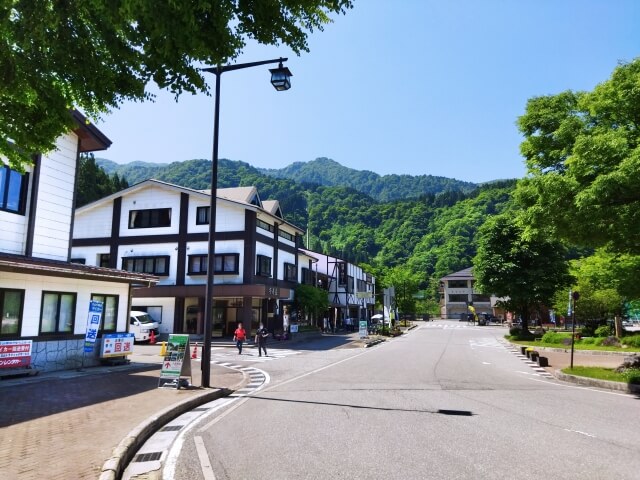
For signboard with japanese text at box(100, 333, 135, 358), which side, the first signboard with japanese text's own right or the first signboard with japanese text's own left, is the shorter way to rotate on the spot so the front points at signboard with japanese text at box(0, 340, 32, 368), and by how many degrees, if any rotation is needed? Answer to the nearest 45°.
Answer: approximately 45° to the first signboard with japanese text's own right

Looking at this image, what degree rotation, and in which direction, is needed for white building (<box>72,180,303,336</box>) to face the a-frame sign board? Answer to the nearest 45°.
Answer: approximately 45° to its right

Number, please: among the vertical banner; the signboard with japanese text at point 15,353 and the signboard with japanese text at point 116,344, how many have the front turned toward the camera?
3

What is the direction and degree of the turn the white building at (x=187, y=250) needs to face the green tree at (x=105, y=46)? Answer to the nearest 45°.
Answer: approximately 45° to its right

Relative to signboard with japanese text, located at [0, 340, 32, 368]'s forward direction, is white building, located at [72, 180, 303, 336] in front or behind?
behind

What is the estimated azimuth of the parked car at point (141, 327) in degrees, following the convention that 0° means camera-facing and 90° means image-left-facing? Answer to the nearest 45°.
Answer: approximately 315°

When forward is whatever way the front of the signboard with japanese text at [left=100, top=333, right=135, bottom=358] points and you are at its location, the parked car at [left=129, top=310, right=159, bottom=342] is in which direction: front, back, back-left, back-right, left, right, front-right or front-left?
back

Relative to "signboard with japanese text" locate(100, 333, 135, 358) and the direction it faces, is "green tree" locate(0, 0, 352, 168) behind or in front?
in front

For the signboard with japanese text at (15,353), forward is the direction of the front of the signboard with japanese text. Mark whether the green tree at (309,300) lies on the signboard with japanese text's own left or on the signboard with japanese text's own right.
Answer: on the signboard with japanese text's own left

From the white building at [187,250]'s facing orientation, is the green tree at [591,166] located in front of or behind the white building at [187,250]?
in front

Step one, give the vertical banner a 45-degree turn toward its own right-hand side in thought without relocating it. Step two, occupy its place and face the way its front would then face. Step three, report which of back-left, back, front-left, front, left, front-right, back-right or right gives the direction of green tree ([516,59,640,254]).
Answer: left
